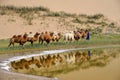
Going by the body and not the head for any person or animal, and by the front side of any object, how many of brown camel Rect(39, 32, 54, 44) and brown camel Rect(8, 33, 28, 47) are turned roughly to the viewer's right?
2

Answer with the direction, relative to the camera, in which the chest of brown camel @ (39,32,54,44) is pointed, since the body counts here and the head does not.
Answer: to the viewer's right

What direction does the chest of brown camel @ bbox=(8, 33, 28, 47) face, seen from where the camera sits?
to the viewer's right

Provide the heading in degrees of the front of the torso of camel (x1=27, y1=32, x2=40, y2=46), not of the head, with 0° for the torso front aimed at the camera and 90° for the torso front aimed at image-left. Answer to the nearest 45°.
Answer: approximately 270°

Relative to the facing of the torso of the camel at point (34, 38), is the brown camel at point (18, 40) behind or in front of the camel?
behind

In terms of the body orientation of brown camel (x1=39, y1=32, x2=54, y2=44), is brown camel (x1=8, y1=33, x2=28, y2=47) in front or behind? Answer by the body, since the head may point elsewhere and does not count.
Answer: behind
